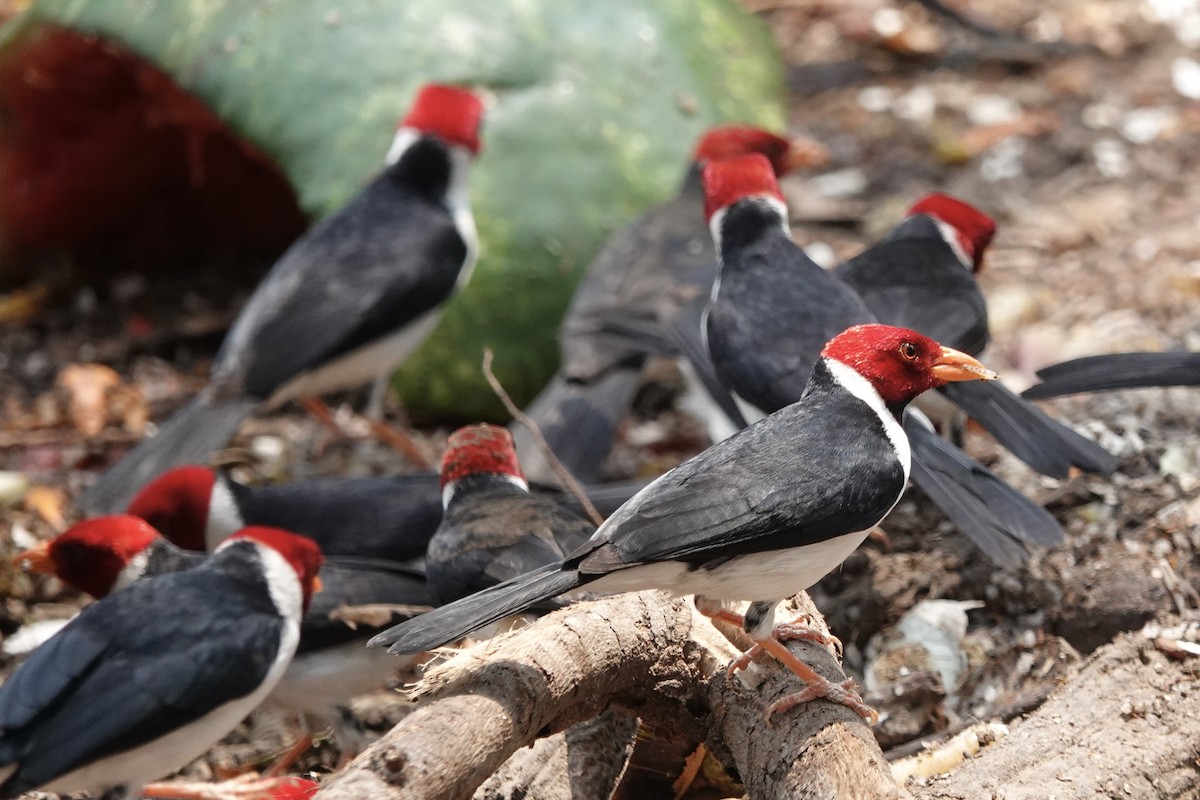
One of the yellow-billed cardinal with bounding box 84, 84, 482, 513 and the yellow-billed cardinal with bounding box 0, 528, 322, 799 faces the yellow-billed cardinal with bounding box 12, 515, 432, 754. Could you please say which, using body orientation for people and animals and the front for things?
the yellow-billed cardinal with bounding box 0, 528, 322, 799

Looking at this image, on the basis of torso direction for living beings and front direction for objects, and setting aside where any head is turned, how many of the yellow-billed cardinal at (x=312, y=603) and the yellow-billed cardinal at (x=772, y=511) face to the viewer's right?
1

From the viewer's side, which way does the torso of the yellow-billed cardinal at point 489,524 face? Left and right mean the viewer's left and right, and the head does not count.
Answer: facing away from the viewer and to the left of the viewer

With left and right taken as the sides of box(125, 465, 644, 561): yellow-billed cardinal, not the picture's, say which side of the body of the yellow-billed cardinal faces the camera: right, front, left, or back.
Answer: left

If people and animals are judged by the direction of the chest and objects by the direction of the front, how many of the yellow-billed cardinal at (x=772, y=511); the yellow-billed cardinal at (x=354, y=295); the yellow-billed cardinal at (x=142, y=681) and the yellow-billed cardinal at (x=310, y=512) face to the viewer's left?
1

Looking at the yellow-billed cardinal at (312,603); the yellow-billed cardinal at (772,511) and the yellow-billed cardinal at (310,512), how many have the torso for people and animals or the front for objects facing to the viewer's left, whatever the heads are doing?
2

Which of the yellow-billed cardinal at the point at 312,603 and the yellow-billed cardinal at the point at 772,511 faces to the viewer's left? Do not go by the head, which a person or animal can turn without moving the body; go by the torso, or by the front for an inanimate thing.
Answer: the yellow-billed cardinal at the point at 312,603

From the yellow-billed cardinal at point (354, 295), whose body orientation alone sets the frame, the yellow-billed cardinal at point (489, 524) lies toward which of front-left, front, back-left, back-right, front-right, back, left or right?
back-right

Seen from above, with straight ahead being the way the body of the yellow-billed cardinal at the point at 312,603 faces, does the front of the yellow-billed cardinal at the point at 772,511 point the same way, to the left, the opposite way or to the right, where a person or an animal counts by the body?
the opposite way

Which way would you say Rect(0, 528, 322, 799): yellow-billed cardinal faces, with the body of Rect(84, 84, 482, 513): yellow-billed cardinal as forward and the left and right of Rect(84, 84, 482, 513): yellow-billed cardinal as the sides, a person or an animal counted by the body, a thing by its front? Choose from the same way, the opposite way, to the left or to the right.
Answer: the same way

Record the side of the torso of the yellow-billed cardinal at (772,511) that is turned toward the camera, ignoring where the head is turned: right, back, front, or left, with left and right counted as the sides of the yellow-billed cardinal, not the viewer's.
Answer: right

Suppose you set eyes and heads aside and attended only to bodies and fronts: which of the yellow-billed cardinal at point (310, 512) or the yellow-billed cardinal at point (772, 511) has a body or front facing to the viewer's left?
the yellow-billed cardinal at point (310, 512)

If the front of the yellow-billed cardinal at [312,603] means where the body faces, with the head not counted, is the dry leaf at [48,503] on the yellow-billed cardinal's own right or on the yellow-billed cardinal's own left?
on the yellow-billed cardinal's own right
